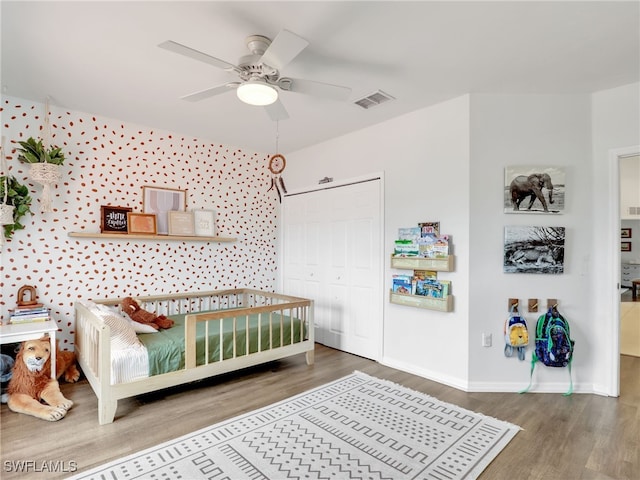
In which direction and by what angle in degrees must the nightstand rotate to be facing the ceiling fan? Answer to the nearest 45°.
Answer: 0° — it already faces it

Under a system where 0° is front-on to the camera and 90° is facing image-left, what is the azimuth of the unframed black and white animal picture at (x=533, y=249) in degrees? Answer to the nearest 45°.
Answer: approximately 0°

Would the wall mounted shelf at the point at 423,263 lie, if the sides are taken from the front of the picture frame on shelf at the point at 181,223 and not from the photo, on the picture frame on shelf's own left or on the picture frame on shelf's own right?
on the picture frame on shelf's own left

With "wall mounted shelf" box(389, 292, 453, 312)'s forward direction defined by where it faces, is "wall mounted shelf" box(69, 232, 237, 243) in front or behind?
in front

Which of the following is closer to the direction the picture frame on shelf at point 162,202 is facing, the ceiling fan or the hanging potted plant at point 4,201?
the ceiling fan

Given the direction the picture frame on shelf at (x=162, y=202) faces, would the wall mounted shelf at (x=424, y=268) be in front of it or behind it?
in front

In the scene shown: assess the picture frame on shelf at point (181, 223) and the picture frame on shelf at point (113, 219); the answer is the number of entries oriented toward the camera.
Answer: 2

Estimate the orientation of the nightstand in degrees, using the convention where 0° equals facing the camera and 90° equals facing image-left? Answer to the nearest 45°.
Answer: approximately 315°
